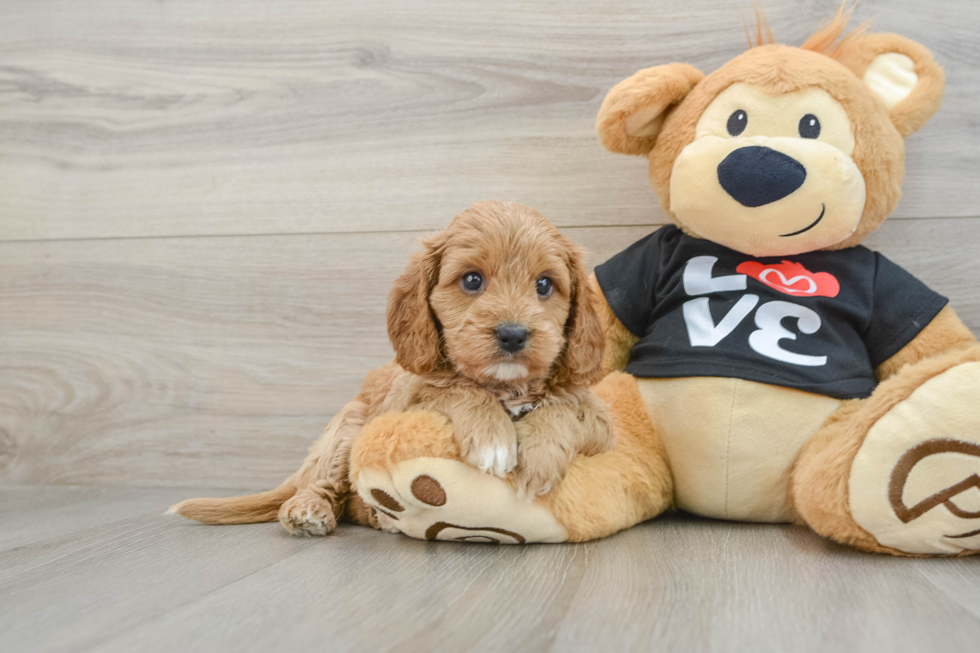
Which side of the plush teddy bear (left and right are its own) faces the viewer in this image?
front

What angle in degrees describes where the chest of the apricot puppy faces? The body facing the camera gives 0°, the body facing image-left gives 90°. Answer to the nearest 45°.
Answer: approximately 315°
